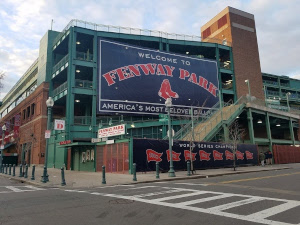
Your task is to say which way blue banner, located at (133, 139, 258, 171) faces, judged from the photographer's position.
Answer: facing the viewer and to the right of the viewer

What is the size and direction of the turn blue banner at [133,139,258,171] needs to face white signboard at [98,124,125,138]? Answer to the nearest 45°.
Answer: approximately 135° to its right

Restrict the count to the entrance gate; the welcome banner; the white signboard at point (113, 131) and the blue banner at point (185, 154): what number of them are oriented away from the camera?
0

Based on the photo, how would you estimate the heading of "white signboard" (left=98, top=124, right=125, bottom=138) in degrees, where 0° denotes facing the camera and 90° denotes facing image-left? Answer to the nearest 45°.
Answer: approximately 45°

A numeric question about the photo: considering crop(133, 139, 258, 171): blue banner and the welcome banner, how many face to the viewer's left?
0

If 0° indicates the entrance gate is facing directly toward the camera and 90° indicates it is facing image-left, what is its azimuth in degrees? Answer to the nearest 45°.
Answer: approximately 45°

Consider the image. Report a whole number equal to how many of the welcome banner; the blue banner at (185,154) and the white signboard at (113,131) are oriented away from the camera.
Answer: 0

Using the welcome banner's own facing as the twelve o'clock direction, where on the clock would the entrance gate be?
The entrance gate is roughly at 2 o'clock from the welcome banner.

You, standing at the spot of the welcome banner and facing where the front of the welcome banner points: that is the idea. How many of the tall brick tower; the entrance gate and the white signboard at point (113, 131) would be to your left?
1

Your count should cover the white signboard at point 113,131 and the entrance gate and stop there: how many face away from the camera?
0

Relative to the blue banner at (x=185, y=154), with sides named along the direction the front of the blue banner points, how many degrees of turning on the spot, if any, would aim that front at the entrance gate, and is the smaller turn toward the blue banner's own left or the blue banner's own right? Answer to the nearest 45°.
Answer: approximately 135° to the blue banner's own right

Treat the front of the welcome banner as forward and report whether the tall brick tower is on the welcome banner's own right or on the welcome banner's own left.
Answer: on the welcome banner's own left
